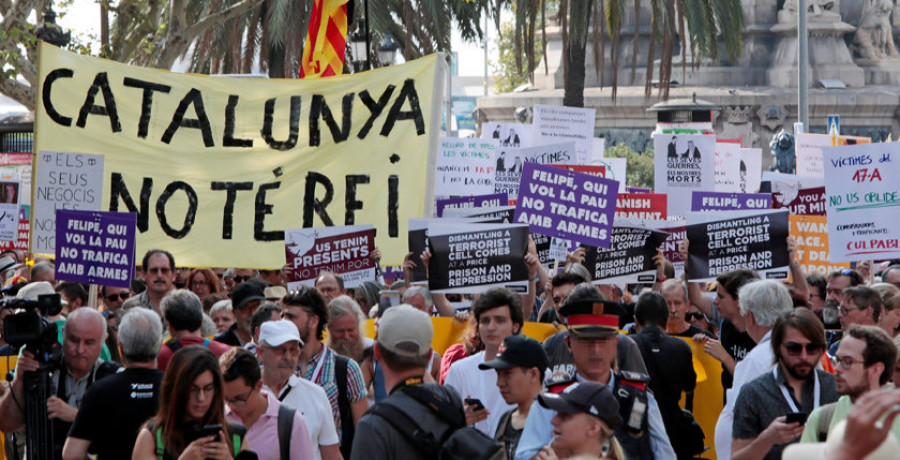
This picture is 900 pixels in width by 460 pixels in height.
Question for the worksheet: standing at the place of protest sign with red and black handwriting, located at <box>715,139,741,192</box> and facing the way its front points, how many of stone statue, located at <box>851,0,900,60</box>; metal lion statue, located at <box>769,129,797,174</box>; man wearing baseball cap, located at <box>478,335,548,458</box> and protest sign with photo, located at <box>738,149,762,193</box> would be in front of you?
1

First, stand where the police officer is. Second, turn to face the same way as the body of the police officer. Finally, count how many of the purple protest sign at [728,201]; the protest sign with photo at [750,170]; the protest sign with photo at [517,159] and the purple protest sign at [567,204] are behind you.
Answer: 4

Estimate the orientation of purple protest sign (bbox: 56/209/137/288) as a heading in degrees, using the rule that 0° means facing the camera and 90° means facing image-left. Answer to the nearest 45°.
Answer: approximately 0°

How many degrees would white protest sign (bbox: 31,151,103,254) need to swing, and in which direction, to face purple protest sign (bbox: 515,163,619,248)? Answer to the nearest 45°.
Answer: approximately 90° to its left

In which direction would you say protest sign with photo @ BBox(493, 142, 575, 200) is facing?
toward the camera

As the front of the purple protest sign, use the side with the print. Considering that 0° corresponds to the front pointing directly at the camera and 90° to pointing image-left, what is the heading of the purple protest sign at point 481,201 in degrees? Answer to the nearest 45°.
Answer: approximately 0°

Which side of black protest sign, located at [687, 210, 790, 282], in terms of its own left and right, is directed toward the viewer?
front

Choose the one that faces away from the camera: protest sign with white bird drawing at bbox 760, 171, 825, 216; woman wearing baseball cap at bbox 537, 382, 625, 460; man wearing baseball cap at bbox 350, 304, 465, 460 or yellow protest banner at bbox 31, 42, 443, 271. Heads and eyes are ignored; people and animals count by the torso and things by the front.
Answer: man wearing baseball cap at bbox 350, 304, 465, 460

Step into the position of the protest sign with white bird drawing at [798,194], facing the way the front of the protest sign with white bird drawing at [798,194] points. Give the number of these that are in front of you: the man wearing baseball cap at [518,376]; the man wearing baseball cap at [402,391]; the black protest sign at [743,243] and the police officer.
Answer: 4

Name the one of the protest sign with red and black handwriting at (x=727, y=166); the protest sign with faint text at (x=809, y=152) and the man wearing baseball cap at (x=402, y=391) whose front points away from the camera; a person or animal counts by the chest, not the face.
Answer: the man wearing baseball cap

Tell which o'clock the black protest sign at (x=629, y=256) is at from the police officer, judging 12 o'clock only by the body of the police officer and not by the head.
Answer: The black protest sign is roughly at 6 o'clock from the police officer.
